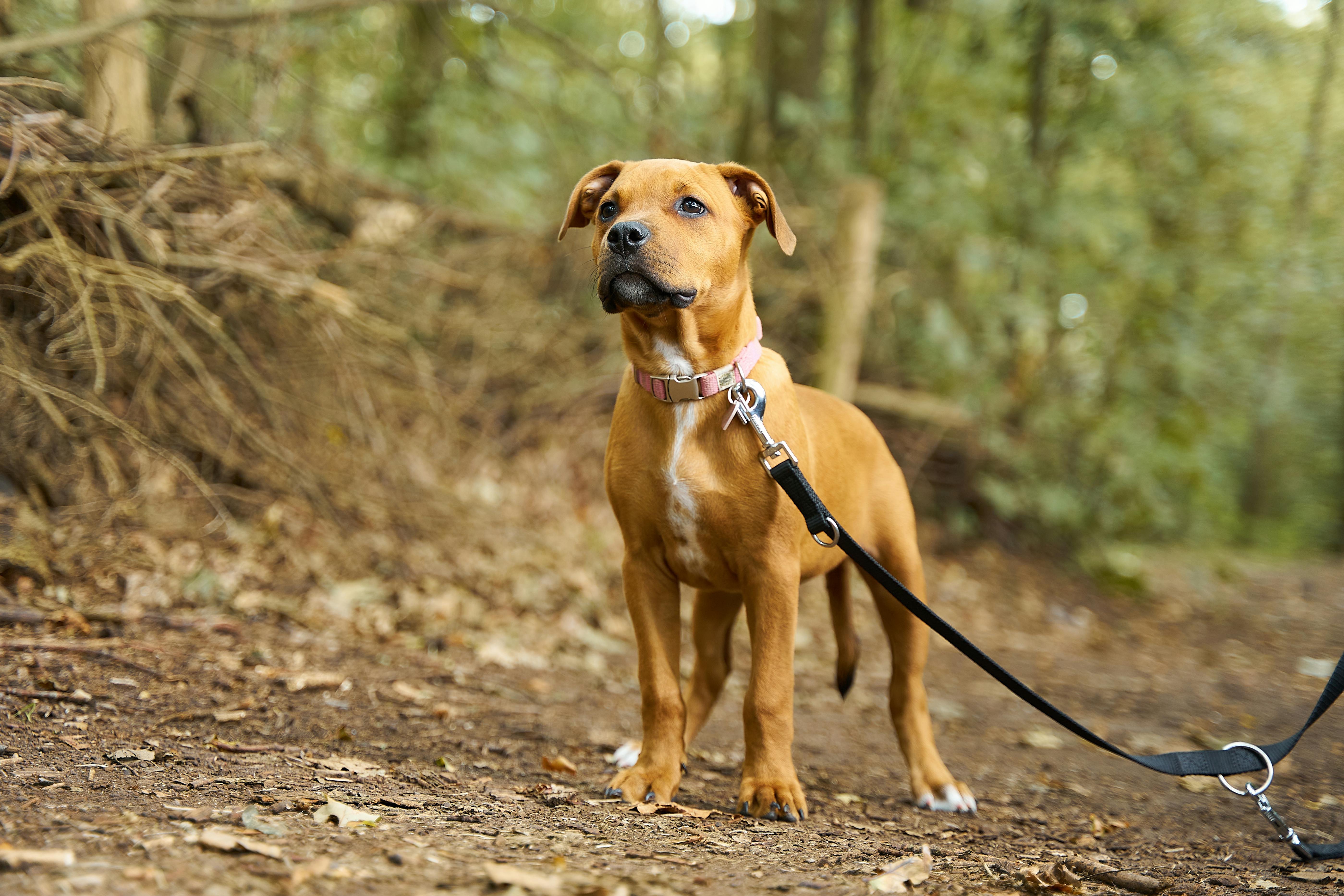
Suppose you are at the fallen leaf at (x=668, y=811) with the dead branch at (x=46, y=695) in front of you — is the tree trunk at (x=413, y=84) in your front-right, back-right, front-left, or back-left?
front-right

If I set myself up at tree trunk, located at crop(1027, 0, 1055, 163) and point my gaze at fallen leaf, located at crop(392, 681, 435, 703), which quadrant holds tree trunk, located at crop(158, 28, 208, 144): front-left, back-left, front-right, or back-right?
front-right

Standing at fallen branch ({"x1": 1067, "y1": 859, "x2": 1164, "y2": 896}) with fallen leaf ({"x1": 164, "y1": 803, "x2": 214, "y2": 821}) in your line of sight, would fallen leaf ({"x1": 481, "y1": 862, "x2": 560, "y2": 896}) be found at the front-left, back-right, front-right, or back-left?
front-left

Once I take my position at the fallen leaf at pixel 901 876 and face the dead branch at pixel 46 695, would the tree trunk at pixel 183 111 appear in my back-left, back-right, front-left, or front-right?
front-right

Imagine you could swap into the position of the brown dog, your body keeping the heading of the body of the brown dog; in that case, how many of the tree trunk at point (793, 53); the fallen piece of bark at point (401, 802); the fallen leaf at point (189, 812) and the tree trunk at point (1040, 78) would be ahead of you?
2

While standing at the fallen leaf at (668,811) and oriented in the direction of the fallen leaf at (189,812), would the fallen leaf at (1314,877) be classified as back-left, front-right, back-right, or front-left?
back-left

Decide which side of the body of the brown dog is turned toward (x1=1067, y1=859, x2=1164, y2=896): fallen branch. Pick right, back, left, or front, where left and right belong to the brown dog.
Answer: left

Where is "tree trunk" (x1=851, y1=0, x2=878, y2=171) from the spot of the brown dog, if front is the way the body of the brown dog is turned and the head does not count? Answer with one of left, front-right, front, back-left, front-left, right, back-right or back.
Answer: back-right

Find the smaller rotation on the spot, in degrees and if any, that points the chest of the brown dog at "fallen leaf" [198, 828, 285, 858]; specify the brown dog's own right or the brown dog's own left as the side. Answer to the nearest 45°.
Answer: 0° — it already faces it

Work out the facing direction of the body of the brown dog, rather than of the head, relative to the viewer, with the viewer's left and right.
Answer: facing the viewer and to the left of the viewer

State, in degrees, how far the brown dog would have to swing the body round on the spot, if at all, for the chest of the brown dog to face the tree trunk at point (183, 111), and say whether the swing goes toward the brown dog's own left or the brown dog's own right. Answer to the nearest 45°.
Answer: approximately 90° to the brown dog's own right

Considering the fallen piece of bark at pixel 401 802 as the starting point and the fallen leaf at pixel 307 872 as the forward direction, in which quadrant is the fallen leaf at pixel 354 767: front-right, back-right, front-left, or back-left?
back-right
